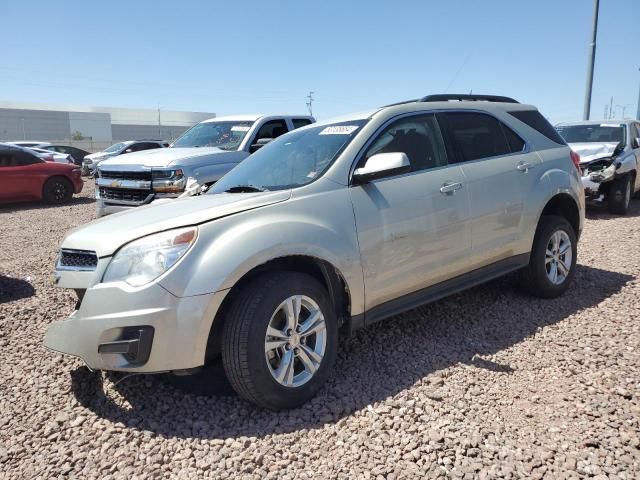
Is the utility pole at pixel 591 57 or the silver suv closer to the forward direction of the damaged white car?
the silver suv

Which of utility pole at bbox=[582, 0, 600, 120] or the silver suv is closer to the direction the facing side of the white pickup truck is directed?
the silver suv

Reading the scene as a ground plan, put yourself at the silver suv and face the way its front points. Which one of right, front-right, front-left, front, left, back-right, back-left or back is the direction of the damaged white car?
back

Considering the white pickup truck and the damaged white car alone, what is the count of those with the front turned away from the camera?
0

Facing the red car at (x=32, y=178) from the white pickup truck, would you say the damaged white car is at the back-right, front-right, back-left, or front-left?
back-right

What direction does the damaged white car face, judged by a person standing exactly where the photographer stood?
facing the viewer and to the left of the viewer

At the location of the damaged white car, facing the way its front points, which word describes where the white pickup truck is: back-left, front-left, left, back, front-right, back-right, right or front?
front

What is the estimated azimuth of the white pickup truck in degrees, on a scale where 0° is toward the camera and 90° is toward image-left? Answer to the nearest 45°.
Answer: approximately 45°

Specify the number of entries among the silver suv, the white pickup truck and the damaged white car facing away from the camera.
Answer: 0

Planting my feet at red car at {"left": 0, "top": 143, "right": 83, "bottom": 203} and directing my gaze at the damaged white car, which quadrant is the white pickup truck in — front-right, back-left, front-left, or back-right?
front-right

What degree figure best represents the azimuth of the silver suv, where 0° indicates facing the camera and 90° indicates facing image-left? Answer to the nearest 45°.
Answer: approximately 45°

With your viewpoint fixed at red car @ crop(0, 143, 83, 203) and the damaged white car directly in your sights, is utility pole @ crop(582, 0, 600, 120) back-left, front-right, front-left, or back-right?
front-left

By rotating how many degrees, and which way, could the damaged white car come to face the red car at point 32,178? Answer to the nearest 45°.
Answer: approximately 45° to its right

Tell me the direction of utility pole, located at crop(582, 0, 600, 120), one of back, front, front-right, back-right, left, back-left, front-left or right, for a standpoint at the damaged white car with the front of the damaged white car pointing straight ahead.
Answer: back-right

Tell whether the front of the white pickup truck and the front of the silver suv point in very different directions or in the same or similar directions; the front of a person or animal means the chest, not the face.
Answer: same or similar directions
